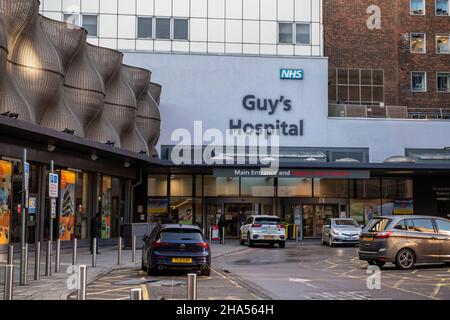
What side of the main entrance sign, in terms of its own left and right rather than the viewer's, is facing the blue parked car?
front

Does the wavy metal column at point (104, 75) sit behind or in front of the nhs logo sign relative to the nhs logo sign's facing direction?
in front

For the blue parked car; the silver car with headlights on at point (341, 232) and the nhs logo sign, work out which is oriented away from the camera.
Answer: the blue parked car

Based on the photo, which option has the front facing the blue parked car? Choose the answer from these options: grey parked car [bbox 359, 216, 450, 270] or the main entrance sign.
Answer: the main entrance sign

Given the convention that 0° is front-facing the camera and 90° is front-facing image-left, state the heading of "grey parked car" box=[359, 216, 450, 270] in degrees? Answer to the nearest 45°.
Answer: approximately 225°

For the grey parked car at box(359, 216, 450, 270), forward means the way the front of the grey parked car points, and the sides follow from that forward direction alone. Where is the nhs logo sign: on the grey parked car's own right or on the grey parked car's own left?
on the grey parked car's own left

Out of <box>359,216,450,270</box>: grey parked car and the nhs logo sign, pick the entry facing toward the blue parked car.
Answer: the nhs logo sign

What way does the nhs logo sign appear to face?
toward the camera

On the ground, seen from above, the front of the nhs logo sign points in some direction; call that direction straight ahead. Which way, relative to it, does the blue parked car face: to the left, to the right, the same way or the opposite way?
the opposite way

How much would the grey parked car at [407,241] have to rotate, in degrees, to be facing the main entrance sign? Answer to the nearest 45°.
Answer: approximately 45° to its left

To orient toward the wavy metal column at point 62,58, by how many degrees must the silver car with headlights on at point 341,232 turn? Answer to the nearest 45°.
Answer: approximately 90° to its right

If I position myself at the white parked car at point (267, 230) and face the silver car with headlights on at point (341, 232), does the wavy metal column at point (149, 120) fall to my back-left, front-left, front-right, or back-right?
back-left

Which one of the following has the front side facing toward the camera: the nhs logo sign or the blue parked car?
the nhs logo sign

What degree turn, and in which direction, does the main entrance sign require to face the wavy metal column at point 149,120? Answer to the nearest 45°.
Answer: approximately 90° to its right

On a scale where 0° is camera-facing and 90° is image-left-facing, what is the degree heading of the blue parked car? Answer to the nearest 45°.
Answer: approximately 180°

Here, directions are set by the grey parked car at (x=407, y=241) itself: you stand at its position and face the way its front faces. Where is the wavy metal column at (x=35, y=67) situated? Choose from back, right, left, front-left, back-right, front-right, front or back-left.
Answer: back-left

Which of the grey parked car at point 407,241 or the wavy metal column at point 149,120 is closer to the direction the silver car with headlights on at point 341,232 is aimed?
the grey parked car

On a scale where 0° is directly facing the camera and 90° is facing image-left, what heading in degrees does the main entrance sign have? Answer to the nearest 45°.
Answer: approximately 0°

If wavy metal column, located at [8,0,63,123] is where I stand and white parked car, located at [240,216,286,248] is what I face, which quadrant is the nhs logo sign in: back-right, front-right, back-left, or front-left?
front-left

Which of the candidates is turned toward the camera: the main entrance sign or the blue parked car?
the main entrance sign
